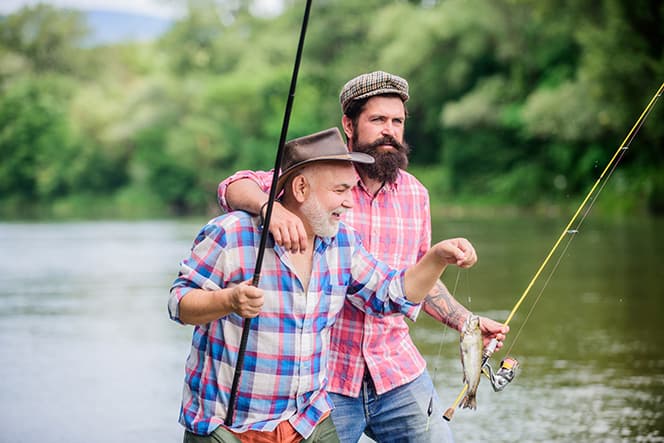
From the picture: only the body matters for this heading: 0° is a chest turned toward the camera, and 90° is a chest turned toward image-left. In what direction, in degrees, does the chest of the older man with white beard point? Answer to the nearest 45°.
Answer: approximately 315°

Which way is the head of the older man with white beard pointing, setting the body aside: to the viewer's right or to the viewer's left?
to the viewer's right

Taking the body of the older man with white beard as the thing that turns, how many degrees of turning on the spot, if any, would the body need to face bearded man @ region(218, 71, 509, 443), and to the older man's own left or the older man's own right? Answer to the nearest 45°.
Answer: approximately 90° to the older man's own left
